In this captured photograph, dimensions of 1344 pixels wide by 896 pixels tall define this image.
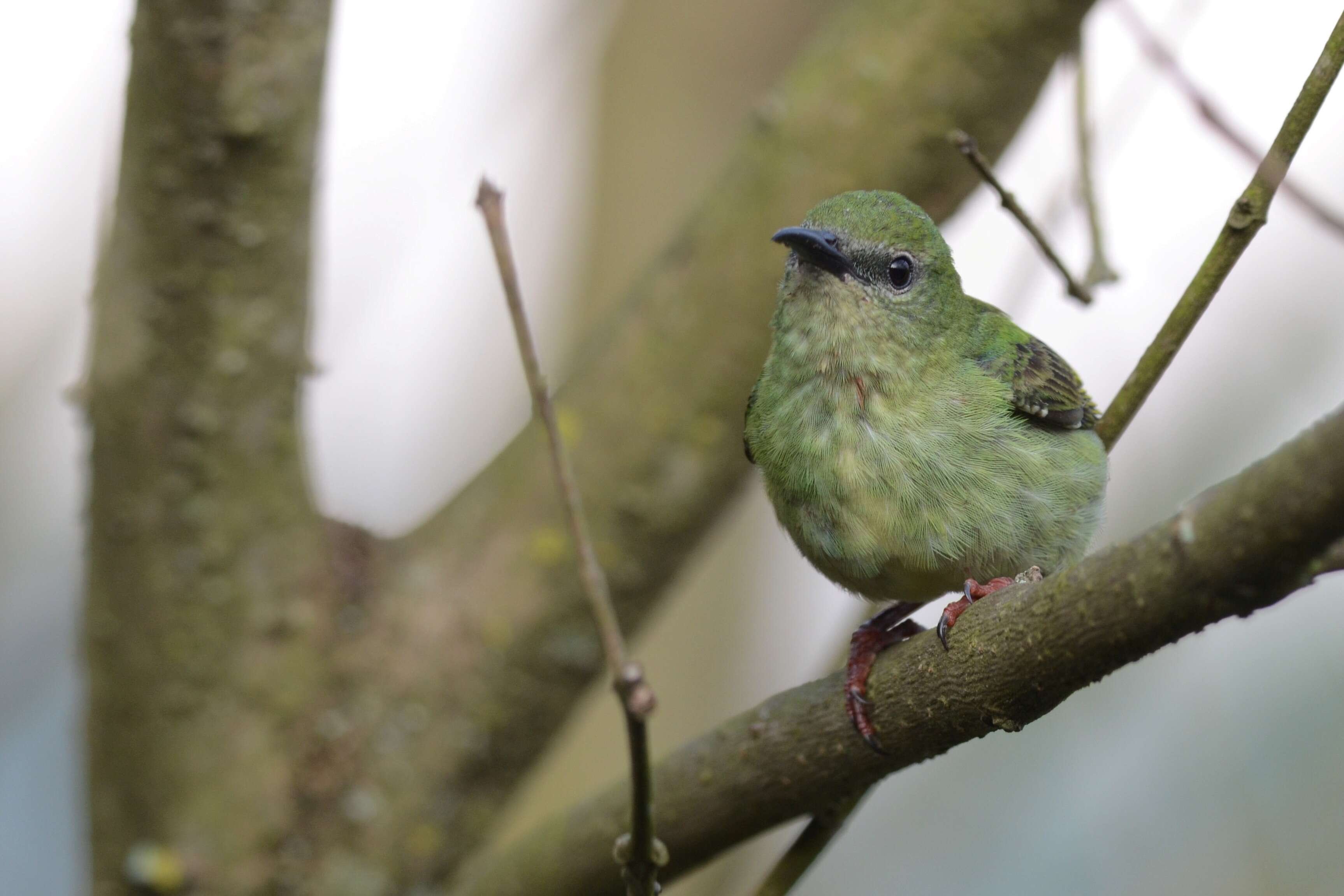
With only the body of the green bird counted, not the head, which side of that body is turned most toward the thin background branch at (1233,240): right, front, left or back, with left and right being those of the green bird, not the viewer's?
left

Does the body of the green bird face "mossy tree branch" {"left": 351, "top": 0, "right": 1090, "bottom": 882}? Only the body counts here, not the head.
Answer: no

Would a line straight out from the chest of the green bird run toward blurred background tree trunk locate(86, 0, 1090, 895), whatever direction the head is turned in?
no

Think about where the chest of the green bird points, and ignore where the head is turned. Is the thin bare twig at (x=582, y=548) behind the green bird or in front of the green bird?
in front

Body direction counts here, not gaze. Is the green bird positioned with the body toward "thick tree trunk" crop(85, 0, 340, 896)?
no

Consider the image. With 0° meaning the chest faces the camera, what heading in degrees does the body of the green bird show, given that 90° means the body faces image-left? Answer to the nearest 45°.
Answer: approximately 45°
